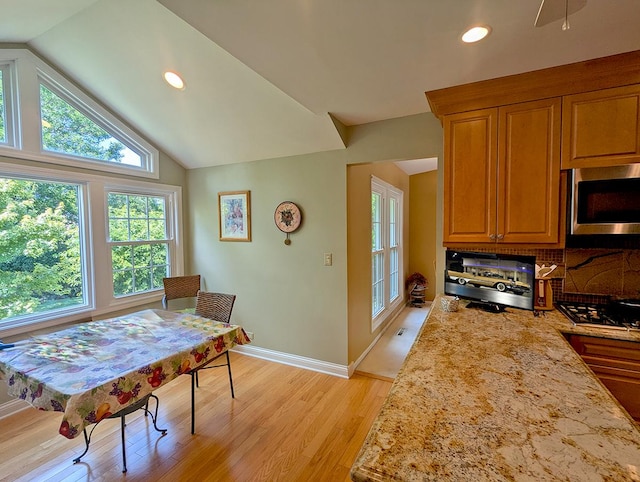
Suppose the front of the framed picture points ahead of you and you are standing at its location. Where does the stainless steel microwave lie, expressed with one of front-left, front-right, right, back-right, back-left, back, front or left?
front-left

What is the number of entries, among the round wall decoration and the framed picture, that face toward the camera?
2

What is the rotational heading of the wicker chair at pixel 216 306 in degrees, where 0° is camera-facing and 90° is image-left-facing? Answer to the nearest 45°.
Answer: approximately 45°

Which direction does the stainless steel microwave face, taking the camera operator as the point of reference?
facing the viewer and to the left of the viewer

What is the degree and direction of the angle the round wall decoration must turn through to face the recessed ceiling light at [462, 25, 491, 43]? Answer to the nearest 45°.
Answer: approximately 45° to its left

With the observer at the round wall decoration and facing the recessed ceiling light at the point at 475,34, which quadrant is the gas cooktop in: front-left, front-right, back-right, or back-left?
front-left

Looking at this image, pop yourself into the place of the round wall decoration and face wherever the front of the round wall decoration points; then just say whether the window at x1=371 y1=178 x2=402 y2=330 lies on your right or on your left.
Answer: on your left

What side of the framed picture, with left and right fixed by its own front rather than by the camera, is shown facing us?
front

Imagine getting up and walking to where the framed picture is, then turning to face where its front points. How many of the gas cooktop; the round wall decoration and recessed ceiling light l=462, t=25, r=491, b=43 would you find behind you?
0

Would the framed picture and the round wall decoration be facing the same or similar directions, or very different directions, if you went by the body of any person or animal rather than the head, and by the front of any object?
same or similar directions

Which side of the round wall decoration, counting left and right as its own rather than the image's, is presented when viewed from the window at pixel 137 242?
right

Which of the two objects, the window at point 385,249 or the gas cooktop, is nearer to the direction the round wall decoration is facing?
the gas cooktop

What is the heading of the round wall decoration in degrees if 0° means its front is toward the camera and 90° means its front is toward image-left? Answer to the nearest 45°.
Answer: approximately 0°
